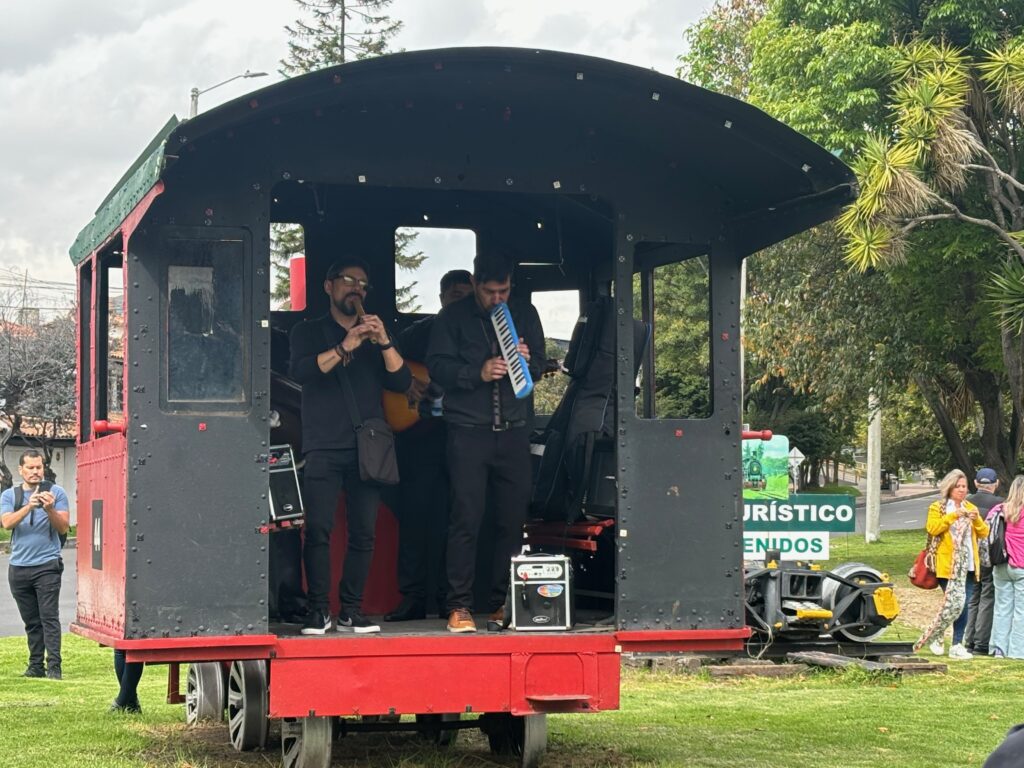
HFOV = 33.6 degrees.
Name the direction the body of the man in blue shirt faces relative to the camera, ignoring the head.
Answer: toward the camera

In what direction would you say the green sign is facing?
toward the camera

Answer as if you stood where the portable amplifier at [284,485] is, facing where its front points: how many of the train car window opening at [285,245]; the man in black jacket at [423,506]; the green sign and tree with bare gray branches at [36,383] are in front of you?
0

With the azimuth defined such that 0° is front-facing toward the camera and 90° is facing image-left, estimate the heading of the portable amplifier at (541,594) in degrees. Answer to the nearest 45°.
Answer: approximately 0°

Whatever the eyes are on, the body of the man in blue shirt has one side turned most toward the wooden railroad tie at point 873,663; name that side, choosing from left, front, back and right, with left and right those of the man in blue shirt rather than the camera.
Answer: left

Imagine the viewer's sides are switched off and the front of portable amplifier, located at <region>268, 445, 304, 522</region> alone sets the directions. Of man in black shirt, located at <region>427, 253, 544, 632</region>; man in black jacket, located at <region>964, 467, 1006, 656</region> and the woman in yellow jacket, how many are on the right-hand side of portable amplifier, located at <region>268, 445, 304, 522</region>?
0

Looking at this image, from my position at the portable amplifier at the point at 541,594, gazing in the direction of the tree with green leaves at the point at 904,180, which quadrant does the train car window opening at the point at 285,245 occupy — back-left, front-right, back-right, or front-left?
front-left

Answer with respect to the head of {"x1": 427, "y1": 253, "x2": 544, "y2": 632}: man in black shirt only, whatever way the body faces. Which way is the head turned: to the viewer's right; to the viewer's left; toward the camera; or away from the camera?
toward the camera

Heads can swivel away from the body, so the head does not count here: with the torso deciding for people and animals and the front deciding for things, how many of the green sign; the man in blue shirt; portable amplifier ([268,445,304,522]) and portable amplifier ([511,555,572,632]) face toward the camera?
4

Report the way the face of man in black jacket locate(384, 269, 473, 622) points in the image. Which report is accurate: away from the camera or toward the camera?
toward the camera

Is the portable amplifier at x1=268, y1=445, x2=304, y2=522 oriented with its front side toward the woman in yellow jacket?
no

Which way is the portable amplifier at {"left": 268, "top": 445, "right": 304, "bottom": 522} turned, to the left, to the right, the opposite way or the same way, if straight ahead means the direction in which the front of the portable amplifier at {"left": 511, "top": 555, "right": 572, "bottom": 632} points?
the same way

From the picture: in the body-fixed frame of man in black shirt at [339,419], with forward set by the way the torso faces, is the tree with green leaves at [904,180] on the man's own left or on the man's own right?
on the man's own left

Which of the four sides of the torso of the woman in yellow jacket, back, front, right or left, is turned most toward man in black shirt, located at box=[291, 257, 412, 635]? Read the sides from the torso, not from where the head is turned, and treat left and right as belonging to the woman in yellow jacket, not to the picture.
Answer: right

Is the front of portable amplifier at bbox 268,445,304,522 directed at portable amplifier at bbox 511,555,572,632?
no

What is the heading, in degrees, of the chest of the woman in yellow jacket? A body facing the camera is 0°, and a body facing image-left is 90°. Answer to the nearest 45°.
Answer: approximately 315°

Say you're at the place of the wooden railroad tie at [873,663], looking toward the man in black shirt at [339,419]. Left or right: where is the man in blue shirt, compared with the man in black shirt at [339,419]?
right
